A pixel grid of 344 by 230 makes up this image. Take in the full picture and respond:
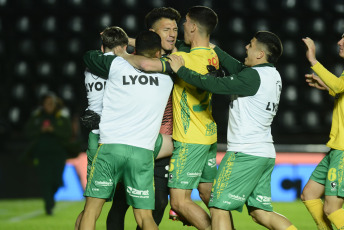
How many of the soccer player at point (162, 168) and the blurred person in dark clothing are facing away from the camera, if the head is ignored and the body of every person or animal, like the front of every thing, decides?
0

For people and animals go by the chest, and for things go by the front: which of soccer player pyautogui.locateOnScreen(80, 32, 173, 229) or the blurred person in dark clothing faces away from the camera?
the soccer player

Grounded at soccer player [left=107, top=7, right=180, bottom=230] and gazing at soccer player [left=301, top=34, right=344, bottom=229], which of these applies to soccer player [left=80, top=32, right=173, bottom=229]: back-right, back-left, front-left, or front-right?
back-right

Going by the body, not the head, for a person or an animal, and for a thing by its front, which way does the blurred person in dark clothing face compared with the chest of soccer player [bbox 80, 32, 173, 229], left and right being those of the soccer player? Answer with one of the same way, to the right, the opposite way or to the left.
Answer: the opposite way

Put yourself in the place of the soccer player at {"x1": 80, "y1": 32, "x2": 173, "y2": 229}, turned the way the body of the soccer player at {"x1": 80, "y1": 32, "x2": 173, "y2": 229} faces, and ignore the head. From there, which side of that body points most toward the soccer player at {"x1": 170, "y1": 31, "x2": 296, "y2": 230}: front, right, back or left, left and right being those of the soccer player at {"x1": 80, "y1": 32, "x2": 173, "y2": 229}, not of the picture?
right

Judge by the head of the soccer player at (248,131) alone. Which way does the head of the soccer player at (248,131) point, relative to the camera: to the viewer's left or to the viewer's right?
to the viewer's left

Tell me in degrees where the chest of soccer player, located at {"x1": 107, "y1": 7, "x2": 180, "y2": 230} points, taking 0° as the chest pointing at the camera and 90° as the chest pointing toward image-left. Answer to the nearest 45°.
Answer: approximately 315°

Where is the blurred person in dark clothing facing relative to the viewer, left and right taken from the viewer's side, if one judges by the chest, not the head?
facing the viewer

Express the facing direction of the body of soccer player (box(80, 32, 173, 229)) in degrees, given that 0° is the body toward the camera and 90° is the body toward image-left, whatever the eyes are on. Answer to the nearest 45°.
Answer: approximately 180°

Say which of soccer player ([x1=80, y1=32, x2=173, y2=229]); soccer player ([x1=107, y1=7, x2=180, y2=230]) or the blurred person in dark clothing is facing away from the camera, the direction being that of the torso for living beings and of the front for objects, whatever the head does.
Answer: soccer player ([x1=80, y1=32, x2=173, y2=229])
